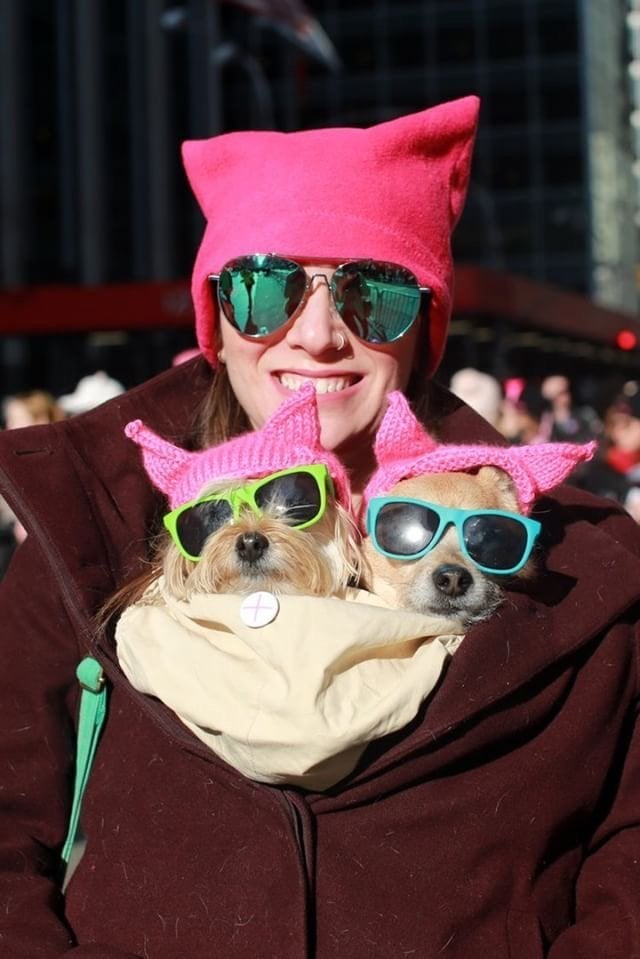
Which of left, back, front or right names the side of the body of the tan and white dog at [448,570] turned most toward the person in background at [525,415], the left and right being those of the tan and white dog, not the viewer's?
back

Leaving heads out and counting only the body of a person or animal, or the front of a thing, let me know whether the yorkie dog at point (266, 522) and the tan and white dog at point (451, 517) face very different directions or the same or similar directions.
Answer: same or similar directions

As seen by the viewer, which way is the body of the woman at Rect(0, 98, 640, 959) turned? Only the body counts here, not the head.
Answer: toward the camera

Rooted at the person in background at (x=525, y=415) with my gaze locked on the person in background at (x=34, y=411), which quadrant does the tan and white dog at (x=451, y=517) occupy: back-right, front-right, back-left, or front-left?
front-left

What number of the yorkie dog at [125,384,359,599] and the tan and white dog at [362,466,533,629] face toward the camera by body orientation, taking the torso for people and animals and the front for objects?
2

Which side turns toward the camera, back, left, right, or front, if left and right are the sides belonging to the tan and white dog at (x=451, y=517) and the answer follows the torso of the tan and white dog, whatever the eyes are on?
front

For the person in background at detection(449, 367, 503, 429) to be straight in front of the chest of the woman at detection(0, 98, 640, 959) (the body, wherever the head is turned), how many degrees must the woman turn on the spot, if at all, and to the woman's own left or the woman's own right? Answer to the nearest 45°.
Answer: approximately 180°

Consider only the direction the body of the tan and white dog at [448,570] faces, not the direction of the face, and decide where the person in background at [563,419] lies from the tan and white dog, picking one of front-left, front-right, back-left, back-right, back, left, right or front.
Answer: back

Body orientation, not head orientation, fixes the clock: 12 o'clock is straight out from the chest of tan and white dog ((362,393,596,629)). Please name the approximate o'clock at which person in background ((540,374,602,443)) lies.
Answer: The person in background is roughly at 6 o'clock from the tan and white dog.

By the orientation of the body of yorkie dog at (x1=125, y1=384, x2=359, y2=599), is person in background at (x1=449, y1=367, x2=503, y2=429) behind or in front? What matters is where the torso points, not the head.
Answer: behind

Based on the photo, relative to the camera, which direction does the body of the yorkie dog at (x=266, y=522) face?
toward the camera

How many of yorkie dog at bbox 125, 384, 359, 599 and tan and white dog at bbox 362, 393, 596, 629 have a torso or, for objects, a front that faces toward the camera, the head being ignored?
2

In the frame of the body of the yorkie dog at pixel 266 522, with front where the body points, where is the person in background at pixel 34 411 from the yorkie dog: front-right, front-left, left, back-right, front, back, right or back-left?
back
